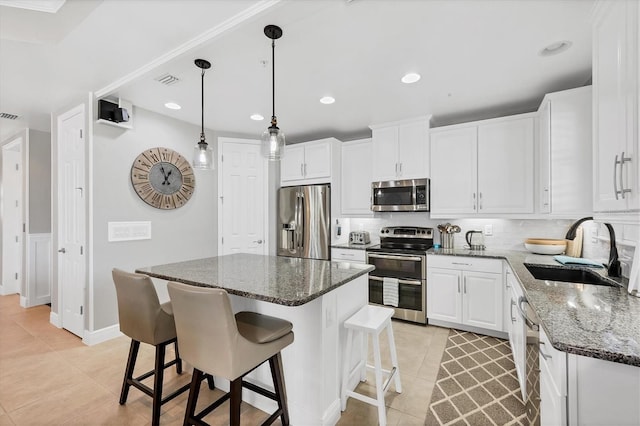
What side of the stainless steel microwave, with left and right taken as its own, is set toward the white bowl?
left

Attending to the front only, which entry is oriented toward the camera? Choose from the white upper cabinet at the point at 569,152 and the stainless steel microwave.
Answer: the stainless steel microwave

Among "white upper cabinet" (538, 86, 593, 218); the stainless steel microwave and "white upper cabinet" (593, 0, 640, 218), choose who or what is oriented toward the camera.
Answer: the stainless steel microwave

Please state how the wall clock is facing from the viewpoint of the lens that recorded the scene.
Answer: facing the viewer and to the right of the viewer

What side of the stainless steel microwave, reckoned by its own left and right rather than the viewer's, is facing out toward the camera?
front

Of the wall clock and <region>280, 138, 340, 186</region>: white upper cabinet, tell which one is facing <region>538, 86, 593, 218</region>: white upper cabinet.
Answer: the wall clock

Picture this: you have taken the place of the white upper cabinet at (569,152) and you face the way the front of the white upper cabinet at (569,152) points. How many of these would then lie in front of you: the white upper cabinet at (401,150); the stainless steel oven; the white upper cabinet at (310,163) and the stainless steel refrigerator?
4

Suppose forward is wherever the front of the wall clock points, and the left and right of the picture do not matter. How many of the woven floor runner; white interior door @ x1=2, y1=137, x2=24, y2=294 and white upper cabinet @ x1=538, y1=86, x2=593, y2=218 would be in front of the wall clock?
2

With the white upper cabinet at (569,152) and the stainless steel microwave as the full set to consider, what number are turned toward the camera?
1

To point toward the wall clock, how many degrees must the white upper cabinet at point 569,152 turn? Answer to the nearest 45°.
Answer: approximately 45° to its left

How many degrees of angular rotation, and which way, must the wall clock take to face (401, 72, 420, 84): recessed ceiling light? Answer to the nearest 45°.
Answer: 0° — it already faces it

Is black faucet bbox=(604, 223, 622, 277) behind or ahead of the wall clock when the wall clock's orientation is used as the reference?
ahead

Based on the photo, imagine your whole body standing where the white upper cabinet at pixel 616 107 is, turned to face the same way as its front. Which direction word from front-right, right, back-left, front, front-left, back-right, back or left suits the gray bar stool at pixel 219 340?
front-left

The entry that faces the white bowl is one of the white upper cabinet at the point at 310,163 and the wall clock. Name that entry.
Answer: the wall clock

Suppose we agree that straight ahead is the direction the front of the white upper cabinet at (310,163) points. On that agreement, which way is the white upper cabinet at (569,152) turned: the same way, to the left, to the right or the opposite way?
to the right

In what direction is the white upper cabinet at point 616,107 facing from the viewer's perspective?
to the viewer's left

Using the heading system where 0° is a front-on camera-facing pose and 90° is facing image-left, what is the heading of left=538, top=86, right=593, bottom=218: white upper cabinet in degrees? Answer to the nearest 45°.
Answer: approximately 90°

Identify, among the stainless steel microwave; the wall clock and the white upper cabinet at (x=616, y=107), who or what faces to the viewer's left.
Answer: the white upper cabinet
